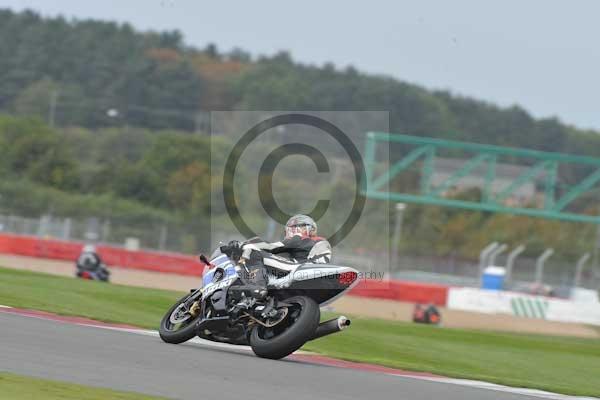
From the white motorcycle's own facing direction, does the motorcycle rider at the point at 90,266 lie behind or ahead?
ahead

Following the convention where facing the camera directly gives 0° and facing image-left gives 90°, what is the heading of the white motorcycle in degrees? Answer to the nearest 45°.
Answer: approximately 135°

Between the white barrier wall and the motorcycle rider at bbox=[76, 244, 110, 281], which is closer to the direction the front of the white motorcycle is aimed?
the motorcycle rider

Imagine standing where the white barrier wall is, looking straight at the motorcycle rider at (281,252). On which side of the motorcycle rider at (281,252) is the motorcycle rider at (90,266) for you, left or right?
right
